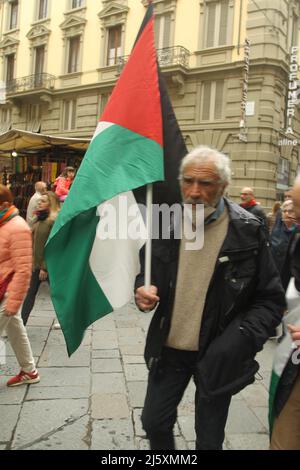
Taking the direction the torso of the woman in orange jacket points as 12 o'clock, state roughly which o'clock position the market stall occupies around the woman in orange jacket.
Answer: The market stall is roughly at 3 o'clock from the woman in orange jacket.

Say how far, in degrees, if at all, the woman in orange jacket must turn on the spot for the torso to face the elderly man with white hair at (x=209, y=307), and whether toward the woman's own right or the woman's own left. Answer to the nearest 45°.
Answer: approximately 135° to the woman's own left

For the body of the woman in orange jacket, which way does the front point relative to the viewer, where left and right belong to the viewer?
facing to the left of the viewer

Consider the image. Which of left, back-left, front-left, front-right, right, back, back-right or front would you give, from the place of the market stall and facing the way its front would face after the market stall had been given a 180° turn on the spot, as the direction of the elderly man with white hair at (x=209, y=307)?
back

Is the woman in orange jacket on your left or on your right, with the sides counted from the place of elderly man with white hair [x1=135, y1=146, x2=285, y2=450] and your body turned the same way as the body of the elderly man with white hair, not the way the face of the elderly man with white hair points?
on your right

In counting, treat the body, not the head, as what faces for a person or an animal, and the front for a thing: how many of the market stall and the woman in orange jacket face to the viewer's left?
1

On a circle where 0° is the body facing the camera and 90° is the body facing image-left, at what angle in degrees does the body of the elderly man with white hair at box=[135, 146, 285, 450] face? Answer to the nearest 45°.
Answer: approximately 45°

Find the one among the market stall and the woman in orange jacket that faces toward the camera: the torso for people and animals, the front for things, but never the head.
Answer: the market stall

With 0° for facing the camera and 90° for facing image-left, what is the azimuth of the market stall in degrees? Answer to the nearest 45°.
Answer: approximately 0°

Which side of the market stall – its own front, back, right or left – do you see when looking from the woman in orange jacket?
front
